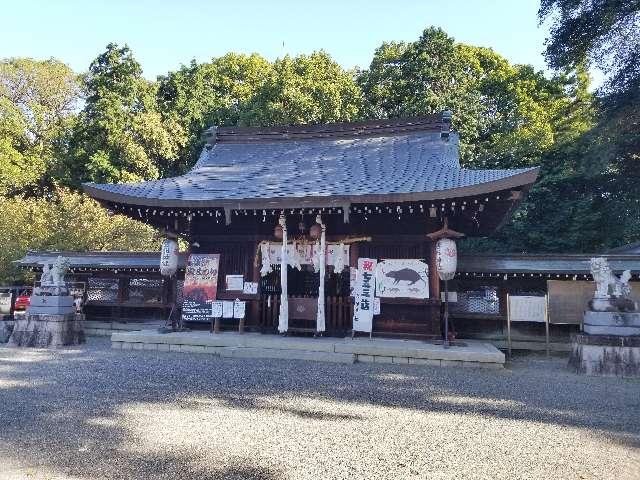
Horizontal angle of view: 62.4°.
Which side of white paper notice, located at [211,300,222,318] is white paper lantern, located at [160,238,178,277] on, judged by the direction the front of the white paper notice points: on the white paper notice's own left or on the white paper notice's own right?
on the white paper notice's own right

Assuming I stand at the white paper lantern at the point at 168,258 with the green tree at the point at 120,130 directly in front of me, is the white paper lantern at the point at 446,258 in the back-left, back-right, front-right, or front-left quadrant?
back-right

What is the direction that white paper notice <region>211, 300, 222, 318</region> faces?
toward the camera

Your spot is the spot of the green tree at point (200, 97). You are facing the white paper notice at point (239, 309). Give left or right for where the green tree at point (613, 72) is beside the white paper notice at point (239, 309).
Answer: left

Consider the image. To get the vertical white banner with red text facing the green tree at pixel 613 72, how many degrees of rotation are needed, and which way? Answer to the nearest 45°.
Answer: approximately 135° to its left

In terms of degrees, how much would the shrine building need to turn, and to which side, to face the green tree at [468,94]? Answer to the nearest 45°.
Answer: approximately 135° to its left

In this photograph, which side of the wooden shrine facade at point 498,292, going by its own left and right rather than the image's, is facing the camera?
front

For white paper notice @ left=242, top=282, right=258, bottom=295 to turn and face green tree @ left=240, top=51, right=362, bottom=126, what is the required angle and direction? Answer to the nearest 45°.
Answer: approximately 180°

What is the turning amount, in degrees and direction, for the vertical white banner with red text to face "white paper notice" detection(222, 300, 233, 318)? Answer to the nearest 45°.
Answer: approximately 90° to its right

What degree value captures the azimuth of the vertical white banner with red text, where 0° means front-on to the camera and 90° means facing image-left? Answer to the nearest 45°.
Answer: approximately 0°
